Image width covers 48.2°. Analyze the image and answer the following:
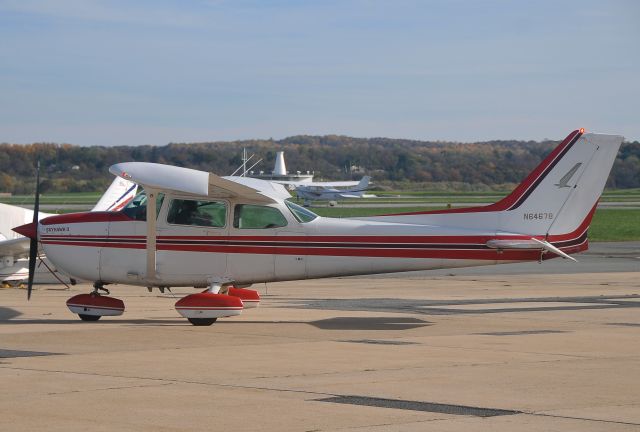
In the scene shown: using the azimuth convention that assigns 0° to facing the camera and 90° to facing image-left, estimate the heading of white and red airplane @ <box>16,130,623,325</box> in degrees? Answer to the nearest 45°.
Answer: approximately 90°
